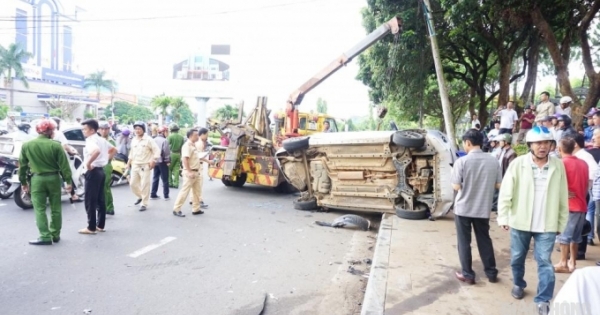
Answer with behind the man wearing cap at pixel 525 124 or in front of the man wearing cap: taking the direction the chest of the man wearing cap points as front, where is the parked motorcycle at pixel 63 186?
in front

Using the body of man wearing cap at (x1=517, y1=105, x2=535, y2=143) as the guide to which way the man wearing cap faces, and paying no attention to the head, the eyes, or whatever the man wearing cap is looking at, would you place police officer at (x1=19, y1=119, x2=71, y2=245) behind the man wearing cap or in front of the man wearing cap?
in front

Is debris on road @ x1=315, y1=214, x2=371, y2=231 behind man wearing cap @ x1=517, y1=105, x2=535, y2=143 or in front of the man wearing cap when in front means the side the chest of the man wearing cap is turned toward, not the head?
in front

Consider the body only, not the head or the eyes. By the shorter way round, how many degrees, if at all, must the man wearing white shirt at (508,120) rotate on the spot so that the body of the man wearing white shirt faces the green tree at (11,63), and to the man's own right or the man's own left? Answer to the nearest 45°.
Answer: approximately 90° to the man's own right

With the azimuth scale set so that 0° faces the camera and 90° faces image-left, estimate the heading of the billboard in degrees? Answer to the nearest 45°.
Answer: approximately 0°
